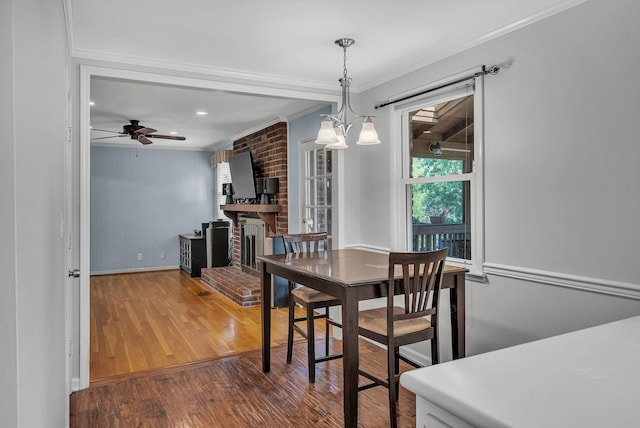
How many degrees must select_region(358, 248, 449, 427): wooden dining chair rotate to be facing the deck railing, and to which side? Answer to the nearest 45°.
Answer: approximately 45° to its right

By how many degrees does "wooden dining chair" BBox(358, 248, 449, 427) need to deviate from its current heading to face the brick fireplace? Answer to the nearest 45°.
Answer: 0° — it already faces it

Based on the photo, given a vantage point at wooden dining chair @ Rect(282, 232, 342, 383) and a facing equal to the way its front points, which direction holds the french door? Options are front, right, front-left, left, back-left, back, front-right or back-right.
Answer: back-left

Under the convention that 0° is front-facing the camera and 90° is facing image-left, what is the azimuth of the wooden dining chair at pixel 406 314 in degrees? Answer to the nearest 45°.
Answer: approximately 135°

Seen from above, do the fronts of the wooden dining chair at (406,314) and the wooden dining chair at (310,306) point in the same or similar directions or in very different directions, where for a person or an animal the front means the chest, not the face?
very different directions

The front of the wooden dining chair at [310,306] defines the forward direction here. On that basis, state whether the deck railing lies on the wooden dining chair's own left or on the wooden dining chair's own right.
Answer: on the wooden dining chair's own left

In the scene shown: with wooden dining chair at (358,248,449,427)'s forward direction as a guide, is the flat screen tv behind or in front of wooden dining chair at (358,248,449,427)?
in front

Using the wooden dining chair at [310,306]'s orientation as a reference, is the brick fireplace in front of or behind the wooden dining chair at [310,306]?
behind

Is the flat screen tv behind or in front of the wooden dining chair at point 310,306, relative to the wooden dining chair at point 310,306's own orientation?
behind
